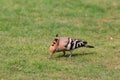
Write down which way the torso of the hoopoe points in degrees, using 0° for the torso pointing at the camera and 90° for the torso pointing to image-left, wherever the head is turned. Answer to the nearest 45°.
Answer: approximately 90°
